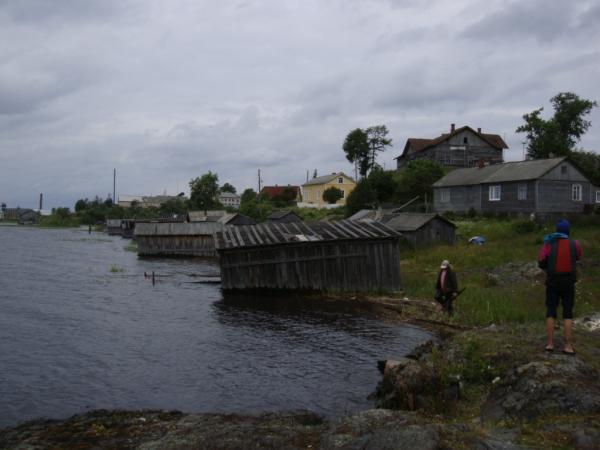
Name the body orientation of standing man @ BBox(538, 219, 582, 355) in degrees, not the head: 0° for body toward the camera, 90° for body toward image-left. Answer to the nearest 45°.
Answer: approximately 180°

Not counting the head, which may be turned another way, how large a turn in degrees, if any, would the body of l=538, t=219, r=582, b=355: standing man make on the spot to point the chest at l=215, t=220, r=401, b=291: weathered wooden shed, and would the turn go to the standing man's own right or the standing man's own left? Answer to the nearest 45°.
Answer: approximately 45° to the standing man's own left

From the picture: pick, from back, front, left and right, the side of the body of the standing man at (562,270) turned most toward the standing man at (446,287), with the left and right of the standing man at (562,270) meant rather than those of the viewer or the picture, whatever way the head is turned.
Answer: front

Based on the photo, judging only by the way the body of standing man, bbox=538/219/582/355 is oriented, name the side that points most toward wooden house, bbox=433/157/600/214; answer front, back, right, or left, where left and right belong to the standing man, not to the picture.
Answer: front

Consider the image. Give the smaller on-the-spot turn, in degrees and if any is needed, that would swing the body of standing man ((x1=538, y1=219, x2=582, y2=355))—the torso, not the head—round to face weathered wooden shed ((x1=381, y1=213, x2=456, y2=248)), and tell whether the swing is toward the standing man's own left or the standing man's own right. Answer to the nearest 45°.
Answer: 0° — they already face it
